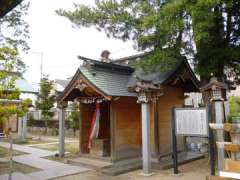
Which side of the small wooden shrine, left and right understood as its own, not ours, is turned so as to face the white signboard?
left

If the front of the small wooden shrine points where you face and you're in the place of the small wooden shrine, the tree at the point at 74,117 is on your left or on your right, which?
on your right

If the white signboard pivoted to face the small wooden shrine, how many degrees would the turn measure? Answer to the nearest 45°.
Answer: approximately 135° to its right

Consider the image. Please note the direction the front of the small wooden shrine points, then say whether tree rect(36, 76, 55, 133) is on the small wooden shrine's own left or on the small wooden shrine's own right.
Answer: on the small wooden shrine's own right

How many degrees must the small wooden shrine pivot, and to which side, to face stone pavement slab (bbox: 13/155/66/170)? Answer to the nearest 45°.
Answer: approximately 45° to its right

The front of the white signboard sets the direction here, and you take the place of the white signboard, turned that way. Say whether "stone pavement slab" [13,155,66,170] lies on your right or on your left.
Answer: on your right

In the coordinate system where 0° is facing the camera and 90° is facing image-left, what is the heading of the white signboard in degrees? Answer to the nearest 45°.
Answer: approximately 0°
